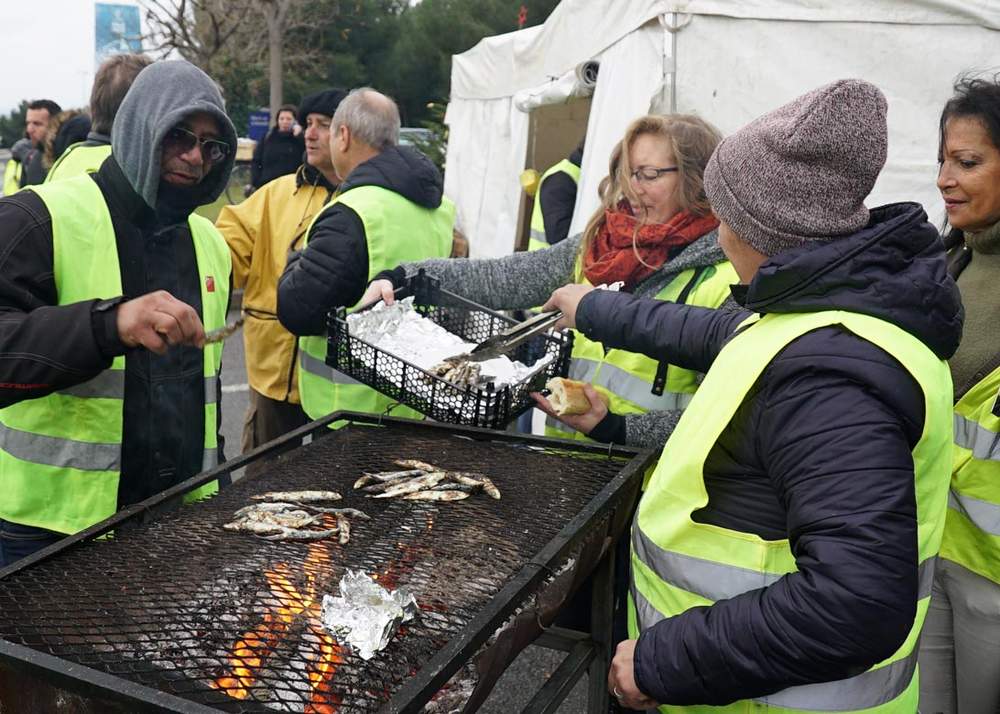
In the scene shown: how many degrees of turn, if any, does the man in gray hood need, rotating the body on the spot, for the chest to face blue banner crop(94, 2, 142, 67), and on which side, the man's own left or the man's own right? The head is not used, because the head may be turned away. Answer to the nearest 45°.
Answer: approximately 135° to the man's own left

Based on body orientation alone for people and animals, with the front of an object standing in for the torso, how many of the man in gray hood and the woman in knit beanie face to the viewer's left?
1

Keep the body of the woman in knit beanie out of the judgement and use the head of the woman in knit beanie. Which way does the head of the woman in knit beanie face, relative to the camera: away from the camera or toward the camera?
away from the camera

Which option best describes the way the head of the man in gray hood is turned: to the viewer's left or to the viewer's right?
to the viewer's right

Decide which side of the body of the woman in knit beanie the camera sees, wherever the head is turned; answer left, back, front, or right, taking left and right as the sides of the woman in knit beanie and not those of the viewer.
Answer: left

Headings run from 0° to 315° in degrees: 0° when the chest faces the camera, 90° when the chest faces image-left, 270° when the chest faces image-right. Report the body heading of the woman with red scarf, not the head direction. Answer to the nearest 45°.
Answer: approximately 45°

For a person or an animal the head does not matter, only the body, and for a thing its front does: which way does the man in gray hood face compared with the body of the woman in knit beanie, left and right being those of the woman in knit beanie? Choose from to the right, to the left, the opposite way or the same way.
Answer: the opposite way

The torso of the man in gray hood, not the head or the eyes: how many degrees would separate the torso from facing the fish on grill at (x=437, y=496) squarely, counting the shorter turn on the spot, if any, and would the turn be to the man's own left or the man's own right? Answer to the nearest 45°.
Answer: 0° — they already face it

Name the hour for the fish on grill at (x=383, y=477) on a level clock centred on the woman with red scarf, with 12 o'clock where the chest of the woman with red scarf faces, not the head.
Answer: The fish on grill is roughly at 12 o'clock from the woman with red scarf.

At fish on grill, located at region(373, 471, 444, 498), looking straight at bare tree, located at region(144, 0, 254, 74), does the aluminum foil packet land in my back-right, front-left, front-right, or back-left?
back-left
